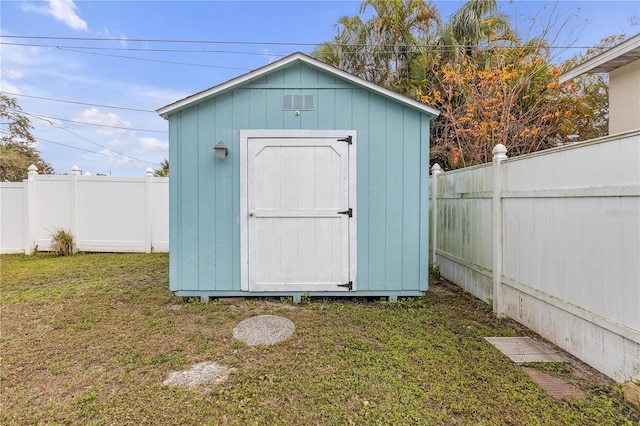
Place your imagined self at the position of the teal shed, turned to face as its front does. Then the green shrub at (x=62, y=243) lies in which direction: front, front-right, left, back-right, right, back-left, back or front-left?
back-right

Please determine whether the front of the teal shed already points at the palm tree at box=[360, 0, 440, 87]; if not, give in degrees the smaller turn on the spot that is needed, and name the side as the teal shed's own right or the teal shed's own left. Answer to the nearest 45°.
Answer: approximately 135° to the teal shed's own left

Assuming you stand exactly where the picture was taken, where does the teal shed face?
facing the viewer

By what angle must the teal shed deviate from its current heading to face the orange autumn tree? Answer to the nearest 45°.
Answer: approximately 135° to its left

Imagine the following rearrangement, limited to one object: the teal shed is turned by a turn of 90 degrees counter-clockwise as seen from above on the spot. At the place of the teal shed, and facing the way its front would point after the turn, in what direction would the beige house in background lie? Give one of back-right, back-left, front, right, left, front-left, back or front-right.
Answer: front

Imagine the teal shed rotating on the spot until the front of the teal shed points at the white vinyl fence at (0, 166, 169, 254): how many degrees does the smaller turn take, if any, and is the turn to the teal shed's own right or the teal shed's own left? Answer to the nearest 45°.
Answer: approximately 135° to the teal shed's own right

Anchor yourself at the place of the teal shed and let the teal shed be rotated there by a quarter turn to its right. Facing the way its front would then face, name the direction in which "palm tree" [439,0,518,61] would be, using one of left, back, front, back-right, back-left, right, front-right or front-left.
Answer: back-right

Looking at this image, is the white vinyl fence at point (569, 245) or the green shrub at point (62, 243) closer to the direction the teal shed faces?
the white vinyl fence

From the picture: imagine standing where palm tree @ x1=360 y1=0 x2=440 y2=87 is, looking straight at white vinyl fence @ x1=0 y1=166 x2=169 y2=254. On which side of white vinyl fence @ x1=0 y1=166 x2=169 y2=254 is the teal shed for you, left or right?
left
